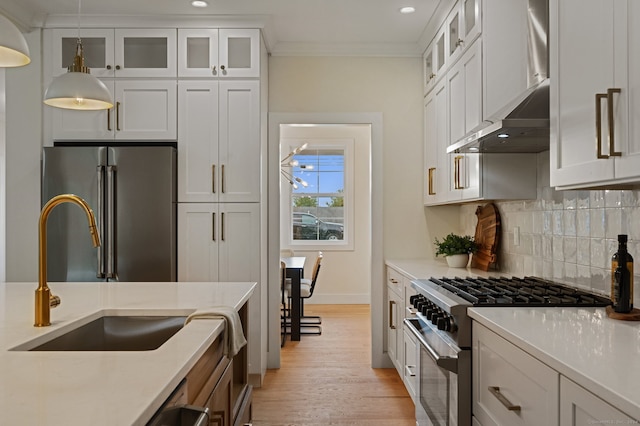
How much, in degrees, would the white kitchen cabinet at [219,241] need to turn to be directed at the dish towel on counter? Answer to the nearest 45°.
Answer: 0° — it already faces it

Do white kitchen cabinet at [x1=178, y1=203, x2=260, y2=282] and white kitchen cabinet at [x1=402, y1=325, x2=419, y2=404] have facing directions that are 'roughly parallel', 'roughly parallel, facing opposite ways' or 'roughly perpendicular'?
roughly perpendicular

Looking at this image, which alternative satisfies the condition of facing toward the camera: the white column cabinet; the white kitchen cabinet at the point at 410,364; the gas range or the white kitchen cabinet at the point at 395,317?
the white column cabinet

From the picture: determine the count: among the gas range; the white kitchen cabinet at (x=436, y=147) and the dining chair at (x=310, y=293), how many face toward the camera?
0

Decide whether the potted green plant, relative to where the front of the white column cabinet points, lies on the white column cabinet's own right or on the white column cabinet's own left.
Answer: on the white column cabinet's own left

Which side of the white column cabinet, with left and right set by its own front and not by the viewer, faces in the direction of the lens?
front

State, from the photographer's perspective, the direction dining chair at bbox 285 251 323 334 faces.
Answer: facing to the left of the viewer

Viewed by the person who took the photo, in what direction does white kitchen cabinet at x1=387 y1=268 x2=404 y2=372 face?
facing to the left of the viewer

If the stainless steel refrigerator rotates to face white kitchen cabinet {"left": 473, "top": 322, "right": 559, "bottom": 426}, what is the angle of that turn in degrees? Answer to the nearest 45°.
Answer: approximately 45° to its left

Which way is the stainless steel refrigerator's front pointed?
toward the camera

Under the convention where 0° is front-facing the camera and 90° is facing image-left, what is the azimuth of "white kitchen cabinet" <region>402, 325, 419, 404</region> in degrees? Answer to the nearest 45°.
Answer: approximately 90°

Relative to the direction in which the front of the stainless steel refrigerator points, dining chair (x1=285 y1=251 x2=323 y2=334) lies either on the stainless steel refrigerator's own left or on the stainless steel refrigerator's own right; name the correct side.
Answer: on the stainless steel refrigerator's own left

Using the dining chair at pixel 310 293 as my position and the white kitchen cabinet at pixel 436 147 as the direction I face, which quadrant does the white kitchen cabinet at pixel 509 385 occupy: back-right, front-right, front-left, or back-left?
front-right

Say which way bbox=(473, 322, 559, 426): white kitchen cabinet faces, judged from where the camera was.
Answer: facing the viewer and to the left of the viewer

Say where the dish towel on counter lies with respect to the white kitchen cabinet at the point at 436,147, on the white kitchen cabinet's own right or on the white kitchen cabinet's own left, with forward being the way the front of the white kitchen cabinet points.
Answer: on the white kitchen cabinet's own left
